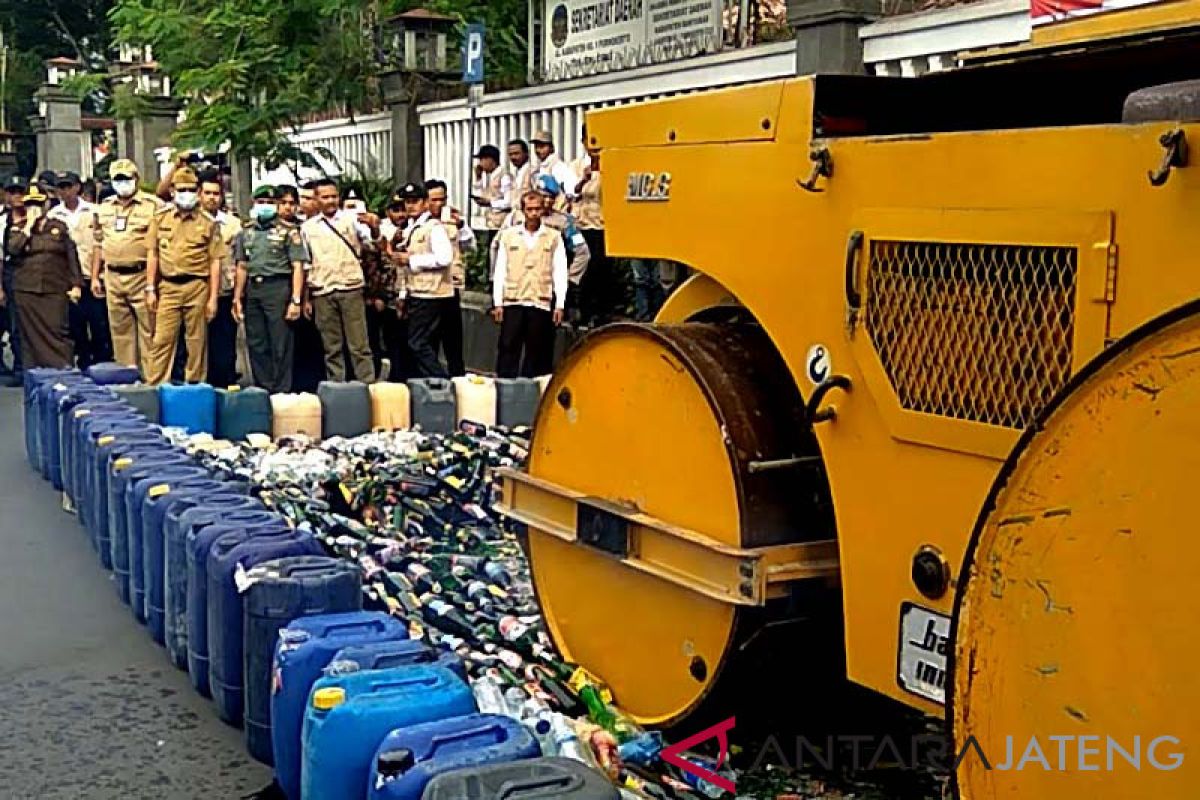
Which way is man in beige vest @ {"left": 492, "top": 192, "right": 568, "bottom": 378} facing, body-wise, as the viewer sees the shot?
toward the camera

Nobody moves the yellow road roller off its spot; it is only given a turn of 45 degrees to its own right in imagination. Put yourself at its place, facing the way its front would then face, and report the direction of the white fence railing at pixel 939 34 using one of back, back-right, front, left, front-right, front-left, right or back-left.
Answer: front

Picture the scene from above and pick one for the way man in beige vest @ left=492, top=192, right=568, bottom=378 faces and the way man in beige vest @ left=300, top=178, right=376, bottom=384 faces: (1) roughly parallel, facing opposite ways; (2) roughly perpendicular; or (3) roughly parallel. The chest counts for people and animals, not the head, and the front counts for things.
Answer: roughly parallel

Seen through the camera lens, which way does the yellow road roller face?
facing away from the viewer and to the left of the viewer

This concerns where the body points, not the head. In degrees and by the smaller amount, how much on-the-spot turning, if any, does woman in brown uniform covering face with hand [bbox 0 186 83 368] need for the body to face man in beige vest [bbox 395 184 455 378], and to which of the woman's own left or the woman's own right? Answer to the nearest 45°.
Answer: approximately 45° to the woman's own left

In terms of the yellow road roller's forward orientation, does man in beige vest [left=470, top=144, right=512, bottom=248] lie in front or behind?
in front

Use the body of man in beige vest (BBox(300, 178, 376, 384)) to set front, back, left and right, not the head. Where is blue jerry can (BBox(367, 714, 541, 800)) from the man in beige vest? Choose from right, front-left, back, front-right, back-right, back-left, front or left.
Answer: front

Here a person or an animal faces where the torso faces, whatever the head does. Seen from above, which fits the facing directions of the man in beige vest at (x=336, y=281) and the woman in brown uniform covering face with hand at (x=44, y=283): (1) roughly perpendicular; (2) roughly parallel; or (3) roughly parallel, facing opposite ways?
roughly parallel

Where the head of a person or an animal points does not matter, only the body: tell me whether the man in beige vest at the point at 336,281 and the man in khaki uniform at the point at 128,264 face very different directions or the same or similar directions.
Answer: same or similar directions

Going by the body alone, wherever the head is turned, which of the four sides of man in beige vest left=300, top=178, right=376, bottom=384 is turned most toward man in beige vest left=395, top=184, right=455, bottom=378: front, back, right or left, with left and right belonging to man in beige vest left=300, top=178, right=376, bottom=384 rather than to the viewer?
left

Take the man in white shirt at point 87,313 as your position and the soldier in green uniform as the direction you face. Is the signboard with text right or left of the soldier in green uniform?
left

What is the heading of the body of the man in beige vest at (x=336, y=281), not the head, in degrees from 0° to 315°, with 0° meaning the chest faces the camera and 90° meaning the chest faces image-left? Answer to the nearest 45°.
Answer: approximately 0°

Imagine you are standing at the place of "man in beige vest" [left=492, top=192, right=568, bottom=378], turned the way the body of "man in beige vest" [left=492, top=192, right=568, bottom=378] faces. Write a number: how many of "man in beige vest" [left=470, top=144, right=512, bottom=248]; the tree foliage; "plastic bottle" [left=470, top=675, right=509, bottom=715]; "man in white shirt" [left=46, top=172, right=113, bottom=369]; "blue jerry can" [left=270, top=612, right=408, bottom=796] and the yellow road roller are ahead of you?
3

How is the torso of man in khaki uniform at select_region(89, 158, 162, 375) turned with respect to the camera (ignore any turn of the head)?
toward the camera

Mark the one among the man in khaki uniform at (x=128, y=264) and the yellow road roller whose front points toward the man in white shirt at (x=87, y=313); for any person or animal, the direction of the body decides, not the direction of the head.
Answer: the yellow road roller

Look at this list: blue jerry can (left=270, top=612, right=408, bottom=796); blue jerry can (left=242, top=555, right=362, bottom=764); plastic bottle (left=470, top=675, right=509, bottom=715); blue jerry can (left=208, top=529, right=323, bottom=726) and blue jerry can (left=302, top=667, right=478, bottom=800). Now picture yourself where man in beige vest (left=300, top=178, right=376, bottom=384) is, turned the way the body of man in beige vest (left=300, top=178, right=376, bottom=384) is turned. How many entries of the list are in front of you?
5
